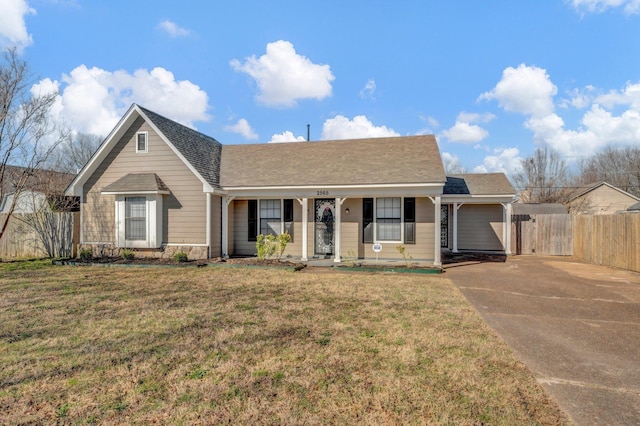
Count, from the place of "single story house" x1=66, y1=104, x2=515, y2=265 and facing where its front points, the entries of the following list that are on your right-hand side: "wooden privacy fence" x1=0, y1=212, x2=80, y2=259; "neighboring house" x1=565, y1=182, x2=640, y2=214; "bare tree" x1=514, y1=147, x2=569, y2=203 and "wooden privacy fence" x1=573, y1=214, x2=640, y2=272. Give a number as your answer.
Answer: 1

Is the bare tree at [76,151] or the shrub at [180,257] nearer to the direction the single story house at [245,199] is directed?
the shrub

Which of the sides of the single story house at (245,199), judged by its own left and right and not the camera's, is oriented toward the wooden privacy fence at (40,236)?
right

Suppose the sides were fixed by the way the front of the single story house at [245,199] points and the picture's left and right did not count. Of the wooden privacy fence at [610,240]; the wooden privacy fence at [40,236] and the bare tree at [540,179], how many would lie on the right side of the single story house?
1

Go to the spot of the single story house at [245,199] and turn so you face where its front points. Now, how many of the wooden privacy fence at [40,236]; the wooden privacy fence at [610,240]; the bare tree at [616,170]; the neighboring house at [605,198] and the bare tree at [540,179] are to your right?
1

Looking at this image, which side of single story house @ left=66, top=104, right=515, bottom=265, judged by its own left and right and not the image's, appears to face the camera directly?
front

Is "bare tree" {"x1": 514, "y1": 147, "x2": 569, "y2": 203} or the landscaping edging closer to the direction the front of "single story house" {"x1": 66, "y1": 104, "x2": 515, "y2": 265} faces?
the landscaping edging

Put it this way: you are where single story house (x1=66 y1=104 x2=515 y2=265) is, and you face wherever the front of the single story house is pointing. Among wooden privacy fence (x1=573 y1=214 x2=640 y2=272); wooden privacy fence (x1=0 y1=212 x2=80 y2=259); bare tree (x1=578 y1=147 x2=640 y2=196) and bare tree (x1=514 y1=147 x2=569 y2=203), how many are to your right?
1

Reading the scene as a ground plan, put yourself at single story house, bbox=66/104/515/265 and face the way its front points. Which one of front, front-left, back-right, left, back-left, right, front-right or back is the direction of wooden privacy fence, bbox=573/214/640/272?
left

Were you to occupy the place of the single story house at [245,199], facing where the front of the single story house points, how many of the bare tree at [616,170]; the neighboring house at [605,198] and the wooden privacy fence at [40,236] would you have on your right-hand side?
1

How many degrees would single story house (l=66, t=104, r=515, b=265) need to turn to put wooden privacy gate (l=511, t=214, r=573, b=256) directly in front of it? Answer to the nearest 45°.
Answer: approximately 90° to its left

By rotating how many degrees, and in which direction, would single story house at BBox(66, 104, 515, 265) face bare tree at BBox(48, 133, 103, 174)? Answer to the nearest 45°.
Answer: approximately 135° to its right
